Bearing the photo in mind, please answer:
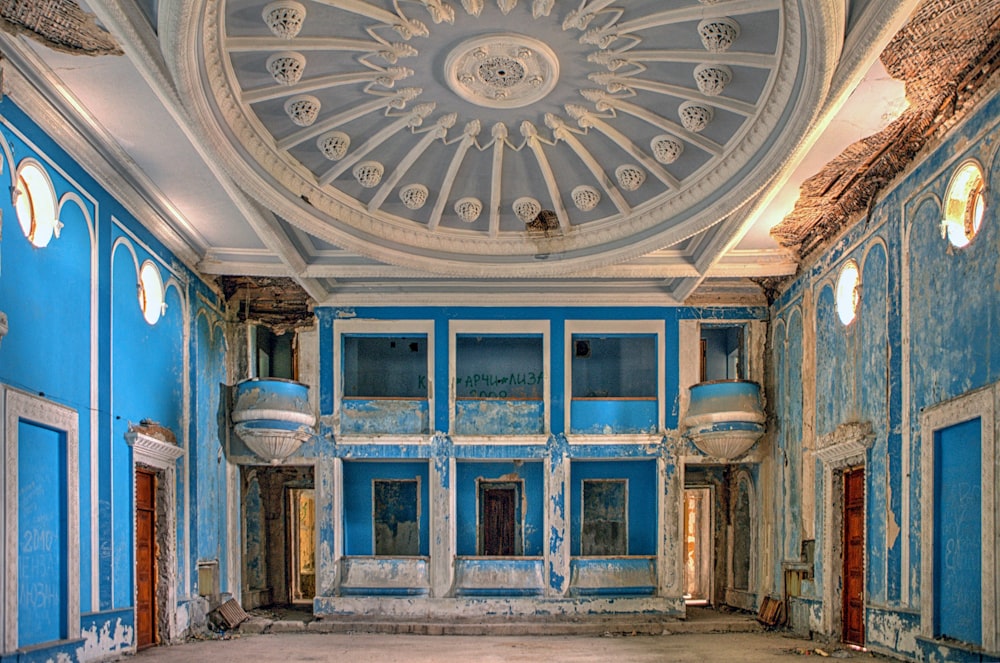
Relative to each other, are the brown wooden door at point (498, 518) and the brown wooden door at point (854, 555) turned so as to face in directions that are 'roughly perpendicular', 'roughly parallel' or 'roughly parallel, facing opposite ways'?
roughly perpendicular

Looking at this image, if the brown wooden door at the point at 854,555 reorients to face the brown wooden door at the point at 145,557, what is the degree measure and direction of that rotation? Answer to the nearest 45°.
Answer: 0° — it already faces it

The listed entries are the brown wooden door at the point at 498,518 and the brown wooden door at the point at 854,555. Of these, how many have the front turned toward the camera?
1

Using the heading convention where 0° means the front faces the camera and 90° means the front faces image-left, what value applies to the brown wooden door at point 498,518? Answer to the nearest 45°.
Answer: approximately 0°

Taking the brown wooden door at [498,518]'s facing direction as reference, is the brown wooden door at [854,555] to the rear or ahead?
ahead

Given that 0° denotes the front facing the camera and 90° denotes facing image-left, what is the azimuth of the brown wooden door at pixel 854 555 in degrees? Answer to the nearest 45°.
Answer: approximately 90°
